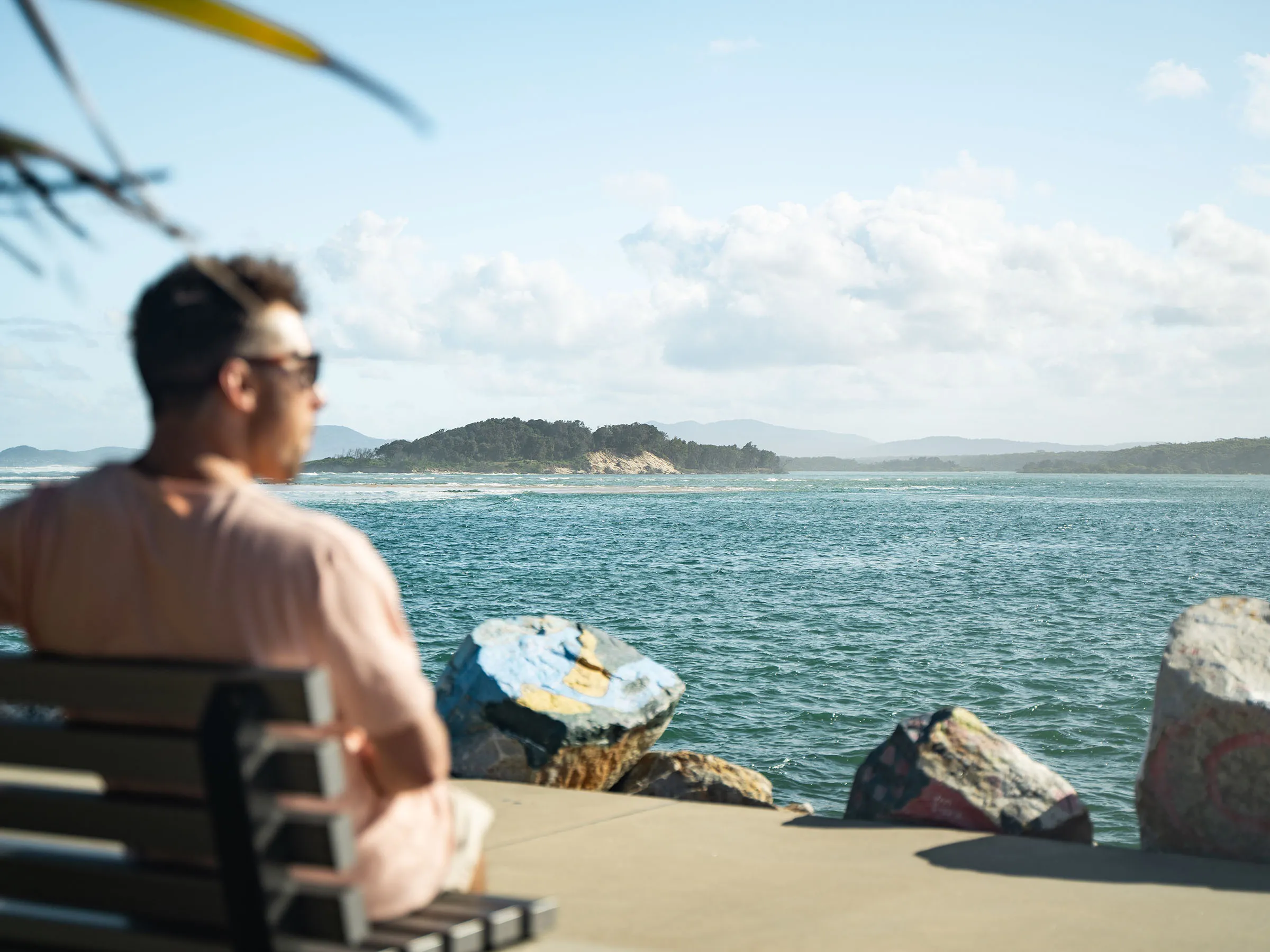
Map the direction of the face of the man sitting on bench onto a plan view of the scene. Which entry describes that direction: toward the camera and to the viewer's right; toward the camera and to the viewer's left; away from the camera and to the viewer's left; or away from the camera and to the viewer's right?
away from the camera and to the viewer's right

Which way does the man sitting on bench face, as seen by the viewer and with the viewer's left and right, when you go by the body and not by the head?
facing away from the viewer and to the right of the viewer

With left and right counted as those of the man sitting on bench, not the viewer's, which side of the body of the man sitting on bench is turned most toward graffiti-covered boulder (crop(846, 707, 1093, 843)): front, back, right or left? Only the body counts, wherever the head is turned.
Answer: front

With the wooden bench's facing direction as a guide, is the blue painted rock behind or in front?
in front

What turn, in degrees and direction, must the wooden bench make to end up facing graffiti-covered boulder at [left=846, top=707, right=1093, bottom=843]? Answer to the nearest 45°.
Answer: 0° — it already faces it

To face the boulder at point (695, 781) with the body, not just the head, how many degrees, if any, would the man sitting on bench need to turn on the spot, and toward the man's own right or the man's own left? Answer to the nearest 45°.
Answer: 0° — they already face it

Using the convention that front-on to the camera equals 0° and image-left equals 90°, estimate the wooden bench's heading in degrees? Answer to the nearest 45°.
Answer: approximately 225°
